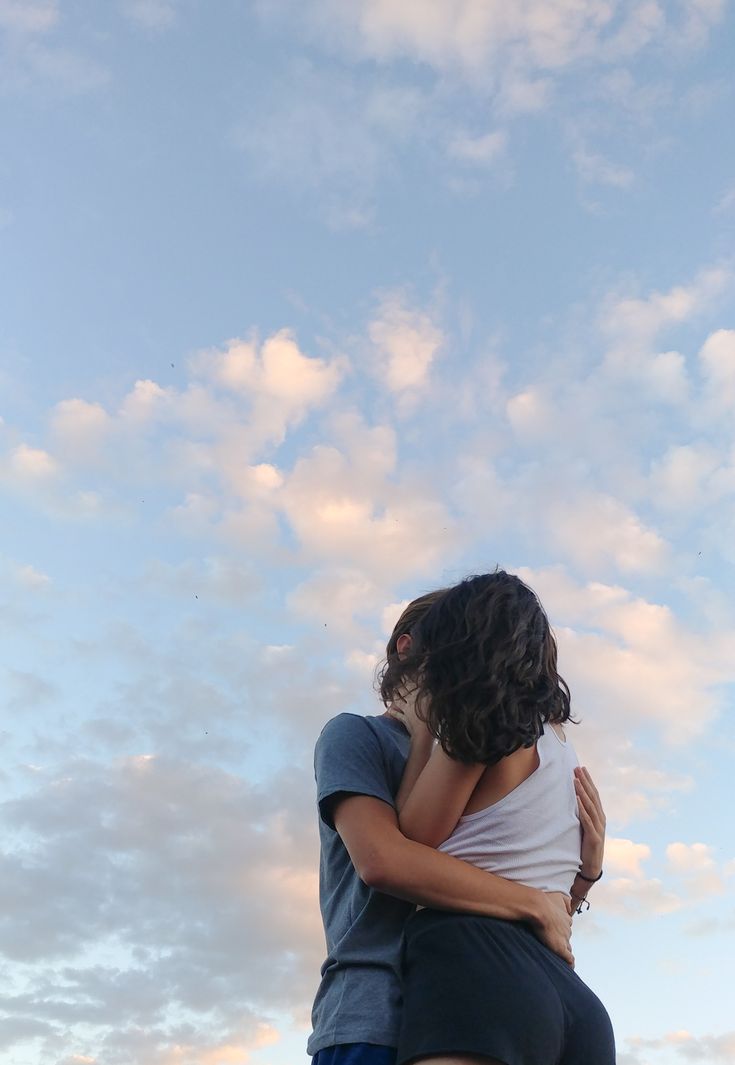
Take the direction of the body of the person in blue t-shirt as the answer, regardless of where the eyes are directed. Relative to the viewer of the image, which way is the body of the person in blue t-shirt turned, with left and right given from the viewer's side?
facing to the right of the viewer

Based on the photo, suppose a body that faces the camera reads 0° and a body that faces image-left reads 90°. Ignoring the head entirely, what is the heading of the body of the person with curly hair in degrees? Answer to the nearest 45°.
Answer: approximately 135°

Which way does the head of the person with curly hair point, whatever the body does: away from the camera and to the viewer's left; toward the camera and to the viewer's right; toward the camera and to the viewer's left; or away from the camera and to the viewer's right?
away from the camera and to the viewer's left
